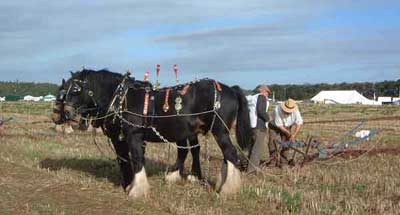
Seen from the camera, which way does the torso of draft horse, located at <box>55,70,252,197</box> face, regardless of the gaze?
to the viewer's left

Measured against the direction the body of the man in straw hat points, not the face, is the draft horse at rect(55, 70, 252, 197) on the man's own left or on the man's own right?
on the man's own right

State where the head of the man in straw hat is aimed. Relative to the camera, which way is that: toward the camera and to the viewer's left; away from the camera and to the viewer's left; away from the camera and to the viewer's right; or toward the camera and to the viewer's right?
toward the camera and to the viewer's left

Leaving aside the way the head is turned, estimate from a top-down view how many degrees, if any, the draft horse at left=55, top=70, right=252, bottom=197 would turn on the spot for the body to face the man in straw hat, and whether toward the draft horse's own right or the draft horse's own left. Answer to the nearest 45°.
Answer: approximately 135° to the draft horse's own right
